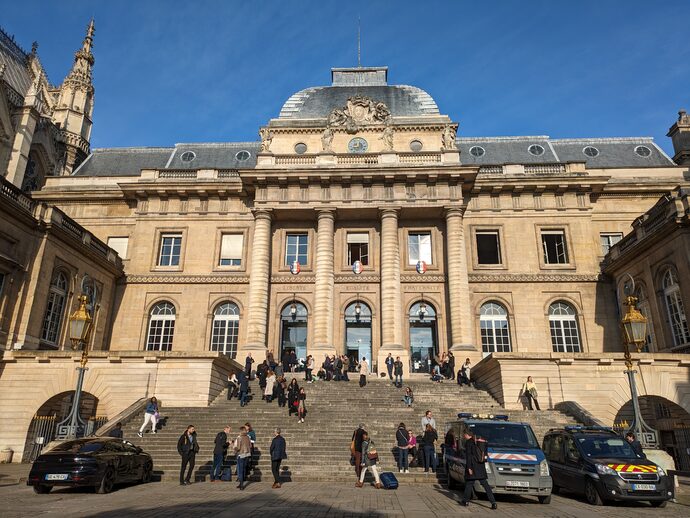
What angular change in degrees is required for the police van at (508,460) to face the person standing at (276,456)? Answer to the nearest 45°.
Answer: approximately 135° to its right

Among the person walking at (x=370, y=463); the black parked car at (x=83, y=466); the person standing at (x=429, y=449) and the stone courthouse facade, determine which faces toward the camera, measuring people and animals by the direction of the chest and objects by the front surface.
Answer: the stone courthouse facade

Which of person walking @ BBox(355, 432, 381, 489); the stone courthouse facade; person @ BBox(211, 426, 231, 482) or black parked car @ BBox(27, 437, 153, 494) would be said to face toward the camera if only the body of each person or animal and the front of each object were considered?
the stone courthouse facade

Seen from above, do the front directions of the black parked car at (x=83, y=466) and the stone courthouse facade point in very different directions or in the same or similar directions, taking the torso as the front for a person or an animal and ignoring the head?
very different directions

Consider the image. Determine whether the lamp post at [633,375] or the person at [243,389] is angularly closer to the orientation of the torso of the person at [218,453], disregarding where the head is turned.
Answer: the lamp post
